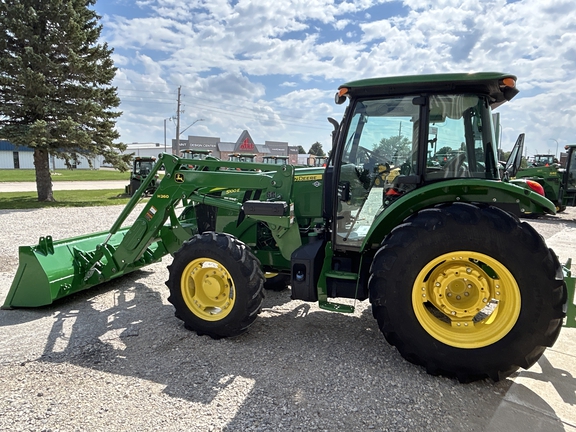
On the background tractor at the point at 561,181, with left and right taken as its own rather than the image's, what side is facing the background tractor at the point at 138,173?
front

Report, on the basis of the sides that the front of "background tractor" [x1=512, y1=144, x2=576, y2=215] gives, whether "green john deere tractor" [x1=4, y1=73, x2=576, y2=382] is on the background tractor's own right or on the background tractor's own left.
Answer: on the background tractor's own left

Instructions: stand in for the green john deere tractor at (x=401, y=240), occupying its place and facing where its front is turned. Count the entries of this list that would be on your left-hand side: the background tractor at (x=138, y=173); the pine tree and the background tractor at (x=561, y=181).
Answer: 0

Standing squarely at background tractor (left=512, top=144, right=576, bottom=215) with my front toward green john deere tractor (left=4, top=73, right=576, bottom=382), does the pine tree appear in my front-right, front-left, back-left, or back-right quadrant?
front-right

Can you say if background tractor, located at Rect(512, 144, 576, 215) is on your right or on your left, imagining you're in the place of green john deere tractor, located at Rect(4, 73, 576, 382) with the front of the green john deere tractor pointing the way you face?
on your right

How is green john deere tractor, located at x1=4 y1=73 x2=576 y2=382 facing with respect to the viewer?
to the viewer's left

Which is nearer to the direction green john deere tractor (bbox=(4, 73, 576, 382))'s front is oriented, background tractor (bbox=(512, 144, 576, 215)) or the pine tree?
the pine tree

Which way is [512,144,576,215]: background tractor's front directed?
to the viewer's left

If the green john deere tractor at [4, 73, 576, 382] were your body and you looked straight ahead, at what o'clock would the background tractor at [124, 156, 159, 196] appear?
The background tractor is roughly at 2 o'clock from the green john deere tractor.

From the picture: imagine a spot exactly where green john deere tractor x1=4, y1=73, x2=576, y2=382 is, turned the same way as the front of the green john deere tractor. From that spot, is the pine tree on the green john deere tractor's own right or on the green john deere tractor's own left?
on the green john deere tractor's own right

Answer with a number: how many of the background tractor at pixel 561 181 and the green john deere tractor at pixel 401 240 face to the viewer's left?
2

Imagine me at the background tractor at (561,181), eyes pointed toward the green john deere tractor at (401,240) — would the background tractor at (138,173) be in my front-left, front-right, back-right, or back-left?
front-right

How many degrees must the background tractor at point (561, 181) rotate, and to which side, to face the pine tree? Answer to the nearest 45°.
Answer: approximately 45° to its left
